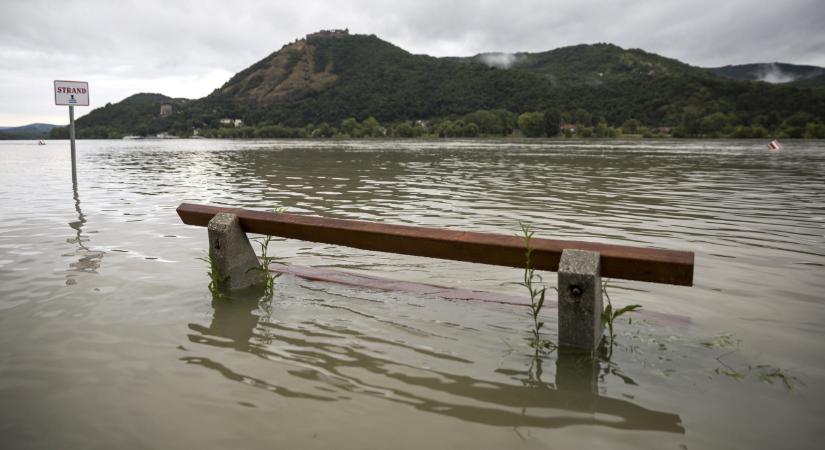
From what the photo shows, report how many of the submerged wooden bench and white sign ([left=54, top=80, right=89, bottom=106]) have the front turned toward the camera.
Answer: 1

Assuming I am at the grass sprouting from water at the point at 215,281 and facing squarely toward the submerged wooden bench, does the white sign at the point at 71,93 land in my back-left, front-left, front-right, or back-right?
back-left

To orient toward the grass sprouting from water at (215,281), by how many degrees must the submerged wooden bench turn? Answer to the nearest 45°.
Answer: approximately 90° to its left

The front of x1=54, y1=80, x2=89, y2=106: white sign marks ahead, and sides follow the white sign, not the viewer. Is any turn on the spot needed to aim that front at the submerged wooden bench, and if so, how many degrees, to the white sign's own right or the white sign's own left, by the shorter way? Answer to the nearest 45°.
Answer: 0° — it already faces it

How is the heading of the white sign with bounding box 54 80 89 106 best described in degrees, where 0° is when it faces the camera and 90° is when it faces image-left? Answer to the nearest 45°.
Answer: approximately 0°

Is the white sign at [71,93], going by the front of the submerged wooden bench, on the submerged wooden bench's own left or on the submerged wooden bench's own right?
on the submerged wooden bench's own left

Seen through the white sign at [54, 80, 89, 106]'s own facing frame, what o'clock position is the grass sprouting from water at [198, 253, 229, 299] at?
The grass sprouting from water is roughly at 12 o'clock from the white sign.

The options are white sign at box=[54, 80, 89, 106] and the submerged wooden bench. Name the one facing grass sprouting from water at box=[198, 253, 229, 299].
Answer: the white sign

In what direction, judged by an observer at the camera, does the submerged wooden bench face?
facing away from the viewer and to the right of the viewer

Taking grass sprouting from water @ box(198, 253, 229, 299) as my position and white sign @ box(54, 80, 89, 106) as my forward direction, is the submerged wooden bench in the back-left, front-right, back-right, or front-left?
back-right
